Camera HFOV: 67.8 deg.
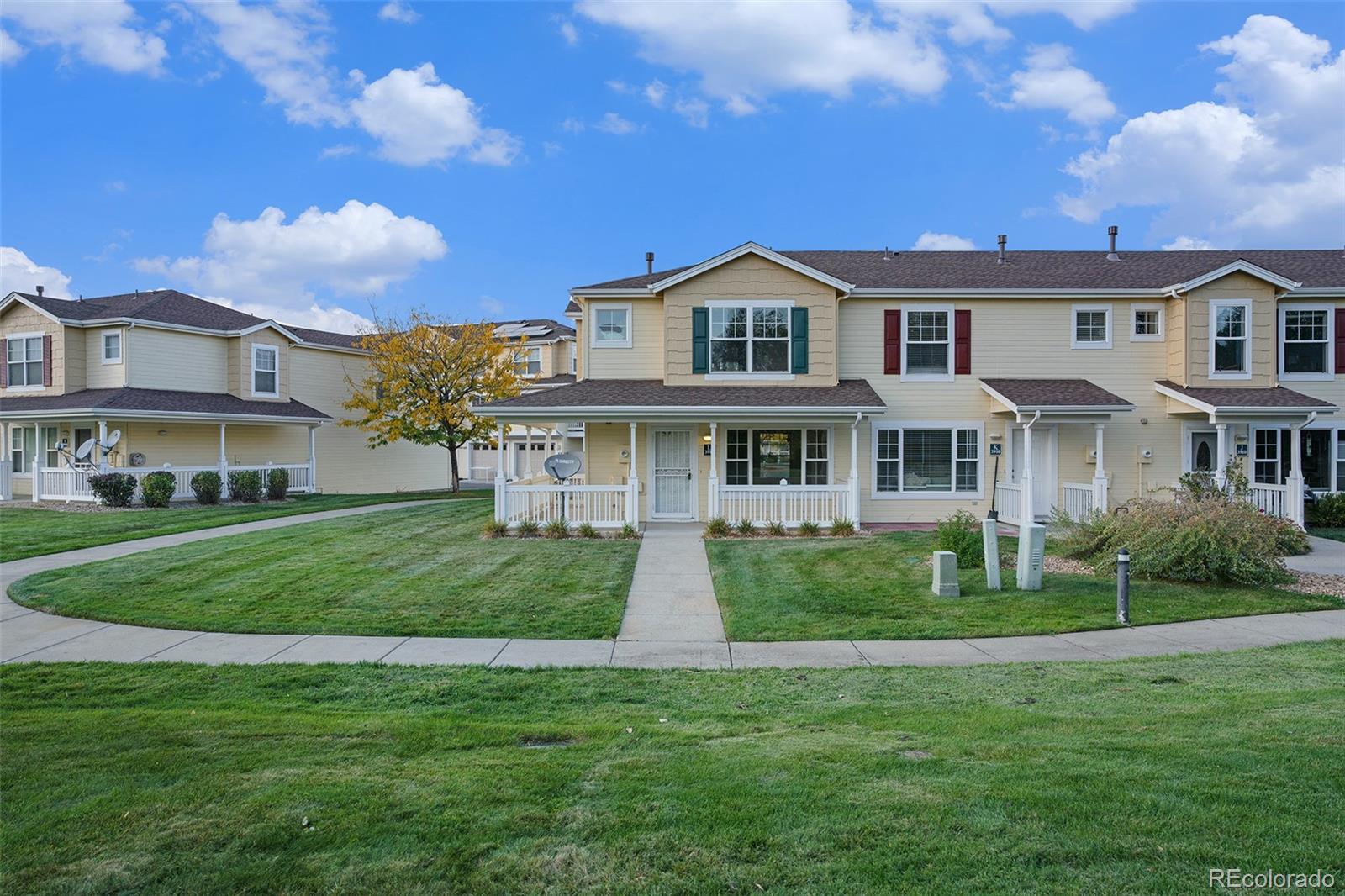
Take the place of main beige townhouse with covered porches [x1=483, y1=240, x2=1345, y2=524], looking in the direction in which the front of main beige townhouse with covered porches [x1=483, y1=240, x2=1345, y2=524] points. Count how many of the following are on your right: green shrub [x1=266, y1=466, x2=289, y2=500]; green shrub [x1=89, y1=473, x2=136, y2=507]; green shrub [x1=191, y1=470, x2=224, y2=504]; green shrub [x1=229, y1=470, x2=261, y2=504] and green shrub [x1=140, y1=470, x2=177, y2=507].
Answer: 5

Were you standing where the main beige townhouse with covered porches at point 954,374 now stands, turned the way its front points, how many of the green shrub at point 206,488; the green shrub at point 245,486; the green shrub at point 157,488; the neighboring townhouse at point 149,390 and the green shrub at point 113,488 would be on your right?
5

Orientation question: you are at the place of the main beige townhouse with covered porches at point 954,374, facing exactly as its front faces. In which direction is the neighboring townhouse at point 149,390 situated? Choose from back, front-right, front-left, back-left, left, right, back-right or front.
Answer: right

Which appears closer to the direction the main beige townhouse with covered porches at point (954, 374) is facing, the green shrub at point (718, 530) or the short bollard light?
the short bollard light

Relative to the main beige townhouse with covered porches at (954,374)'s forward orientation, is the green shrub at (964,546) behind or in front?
in front

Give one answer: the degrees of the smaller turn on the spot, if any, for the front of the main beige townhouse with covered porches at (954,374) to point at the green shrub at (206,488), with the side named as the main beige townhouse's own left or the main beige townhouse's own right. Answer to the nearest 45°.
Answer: approximately 90° to the main beige townhouse's own right

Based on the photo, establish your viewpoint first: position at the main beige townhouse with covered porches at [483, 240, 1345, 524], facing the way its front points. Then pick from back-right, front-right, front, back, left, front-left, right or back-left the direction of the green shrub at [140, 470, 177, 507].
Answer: right

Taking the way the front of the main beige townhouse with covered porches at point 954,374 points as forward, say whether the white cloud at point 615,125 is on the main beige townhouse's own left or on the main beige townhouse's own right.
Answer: on the main beige townhouse's own right

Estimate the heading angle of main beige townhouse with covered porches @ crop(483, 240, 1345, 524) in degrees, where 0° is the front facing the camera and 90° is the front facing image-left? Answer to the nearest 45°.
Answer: approximately 0°

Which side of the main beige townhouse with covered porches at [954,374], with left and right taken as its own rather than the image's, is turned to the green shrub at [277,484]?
right

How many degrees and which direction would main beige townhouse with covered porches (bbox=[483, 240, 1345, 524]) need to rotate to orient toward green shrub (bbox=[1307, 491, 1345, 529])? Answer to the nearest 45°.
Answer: approximately 90° to its left

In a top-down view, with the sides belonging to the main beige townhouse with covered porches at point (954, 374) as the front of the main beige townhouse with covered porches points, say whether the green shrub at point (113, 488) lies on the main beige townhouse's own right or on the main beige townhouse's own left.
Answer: on the main beige townhouse's own right

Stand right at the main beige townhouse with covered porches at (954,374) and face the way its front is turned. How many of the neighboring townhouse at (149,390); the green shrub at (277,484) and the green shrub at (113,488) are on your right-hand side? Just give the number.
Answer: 3

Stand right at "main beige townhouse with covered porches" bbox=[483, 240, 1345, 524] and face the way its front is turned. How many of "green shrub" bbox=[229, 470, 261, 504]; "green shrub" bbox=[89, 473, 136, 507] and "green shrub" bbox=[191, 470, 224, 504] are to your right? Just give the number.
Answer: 3

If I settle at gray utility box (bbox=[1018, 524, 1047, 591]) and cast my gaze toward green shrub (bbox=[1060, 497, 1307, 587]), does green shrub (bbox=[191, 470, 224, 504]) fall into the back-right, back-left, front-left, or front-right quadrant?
back-left
